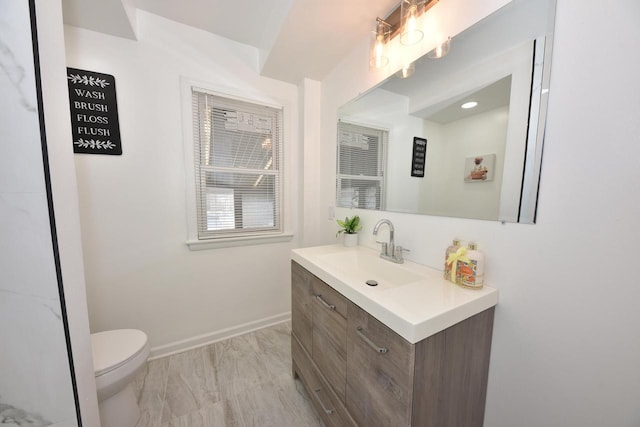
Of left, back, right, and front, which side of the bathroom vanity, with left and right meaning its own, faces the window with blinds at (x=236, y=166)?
right

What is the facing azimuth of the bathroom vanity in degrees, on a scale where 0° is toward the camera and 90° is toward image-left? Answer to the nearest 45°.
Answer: approximately 45°

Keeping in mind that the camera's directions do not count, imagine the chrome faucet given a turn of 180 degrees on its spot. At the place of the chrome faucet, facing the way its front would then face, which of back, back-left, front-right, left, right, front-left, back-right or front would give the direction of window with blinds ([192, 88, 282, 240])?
back-left

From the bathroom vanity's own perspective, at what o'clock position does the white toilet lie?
The white toilet is roughly at 1 o'clock from the bathroom vanity.

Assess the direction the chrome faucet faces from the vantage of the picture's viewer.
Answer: facing the viewer and to the left of the viewer

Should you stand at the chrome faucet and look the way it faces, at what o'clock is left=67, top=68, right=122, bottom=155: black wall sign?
The black wall sign is roughly at 1 o'clock from the chrome faucet.
